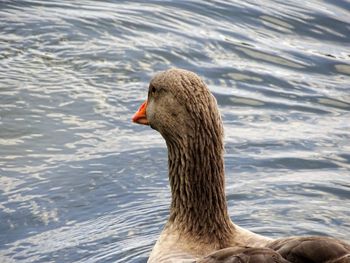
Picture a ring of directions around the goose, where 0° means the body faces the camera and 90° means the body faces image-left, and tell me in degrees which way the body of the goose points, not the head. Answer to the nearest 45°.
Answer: approximately 135°
